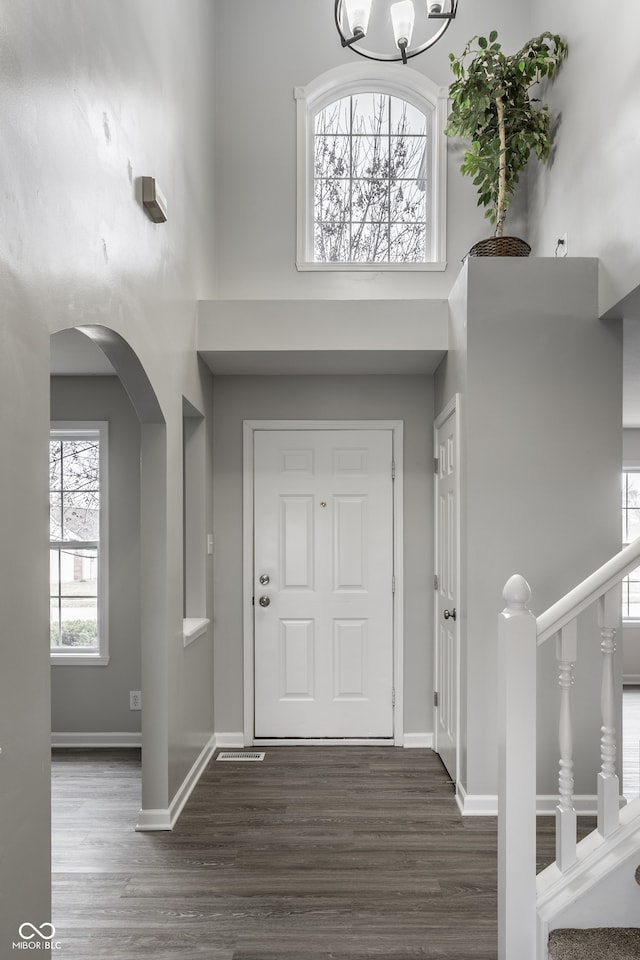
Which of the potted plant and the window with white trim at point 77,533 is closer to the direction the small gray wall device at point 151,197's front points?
the potted plant

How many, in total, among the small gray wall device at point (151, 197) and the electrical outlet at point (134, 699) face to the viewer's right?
1

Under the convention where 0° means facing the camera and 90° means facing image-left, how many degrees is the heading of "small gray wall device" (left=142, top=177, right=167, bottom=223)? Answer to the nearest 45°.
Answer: approximately 270°

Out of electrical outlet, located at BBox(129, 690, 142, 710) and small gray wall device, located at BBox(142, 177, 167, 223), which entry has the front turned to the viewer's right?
the small gray wall device

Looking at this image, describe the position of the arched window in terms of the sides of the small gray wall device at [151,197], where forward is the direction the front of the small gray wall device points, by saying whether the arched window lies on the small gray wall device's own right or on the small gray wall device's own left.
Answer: on the small gray wall device's own left

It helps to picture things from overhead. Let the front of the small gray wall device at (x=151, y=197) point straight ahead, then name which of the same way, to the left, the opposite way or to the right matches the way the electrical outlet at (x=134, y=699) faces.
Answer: to the right

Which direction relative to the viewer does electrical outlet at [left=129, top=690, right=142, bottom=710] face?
toward the camera

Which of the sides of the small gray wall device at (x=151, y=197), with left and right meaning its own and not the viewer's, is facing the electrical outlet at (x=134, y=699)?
left
